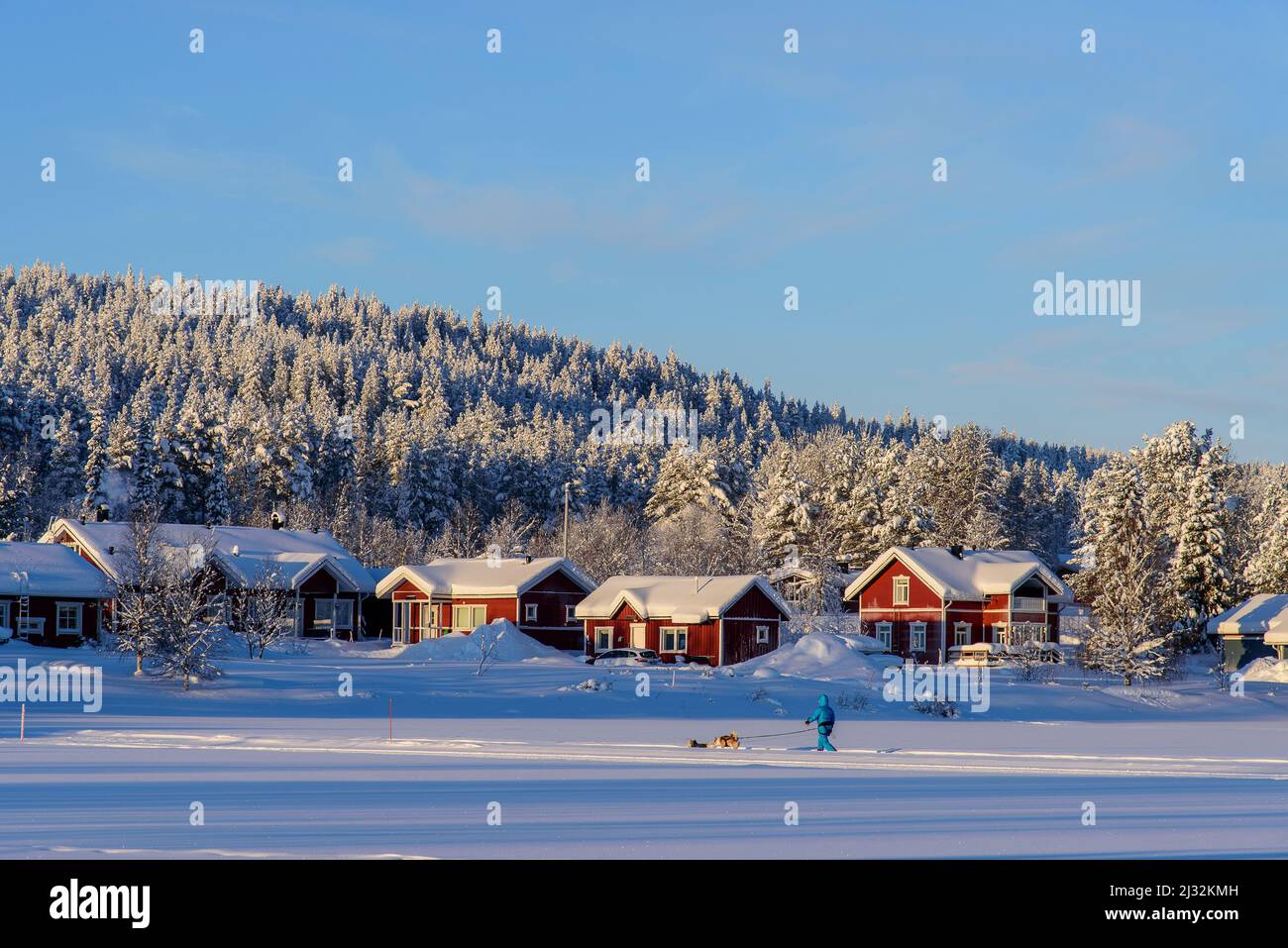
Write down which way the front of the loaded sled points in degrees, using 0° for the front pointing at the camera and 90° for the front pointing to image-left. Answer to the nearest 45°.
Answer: approximately 270°
